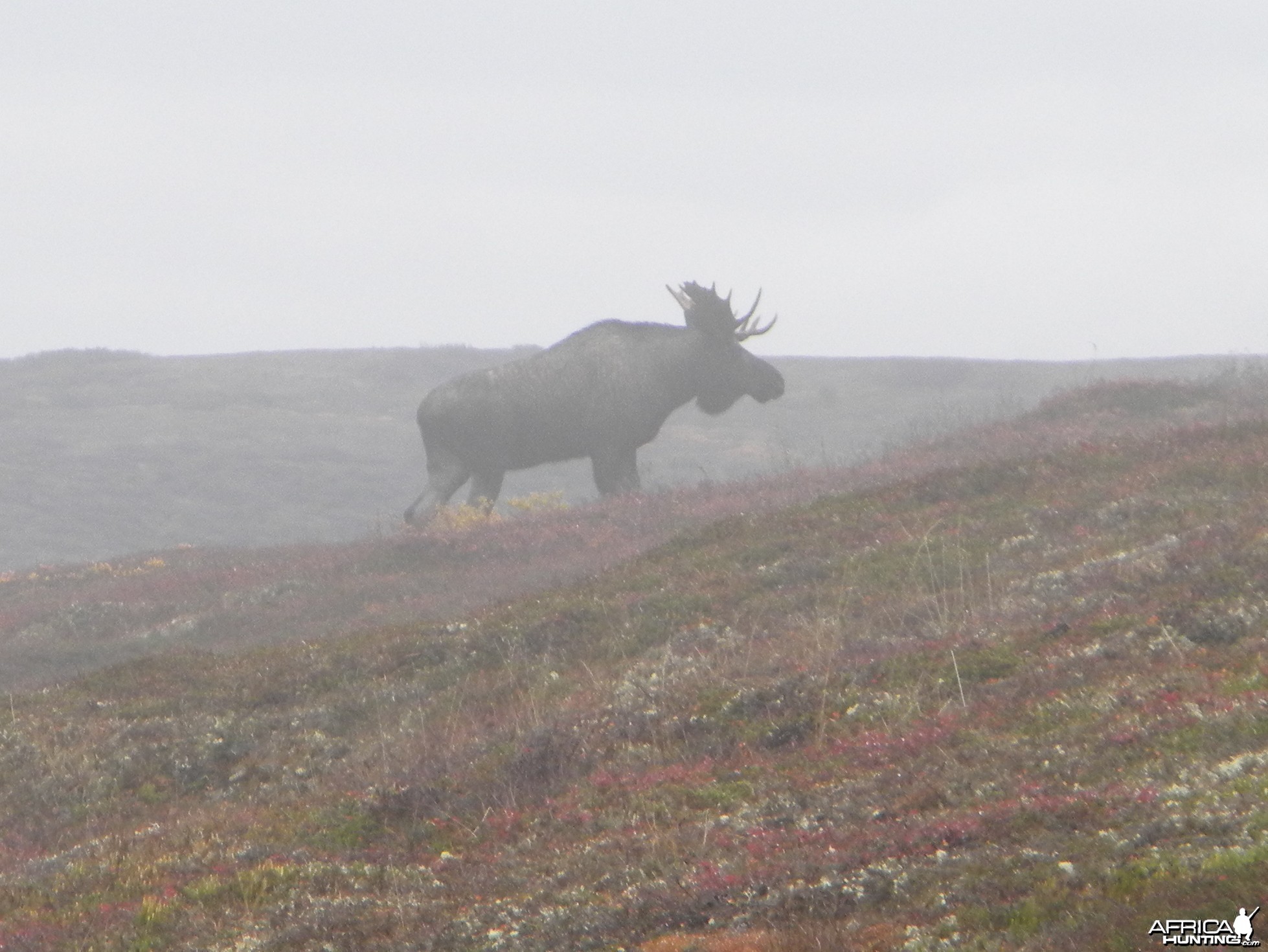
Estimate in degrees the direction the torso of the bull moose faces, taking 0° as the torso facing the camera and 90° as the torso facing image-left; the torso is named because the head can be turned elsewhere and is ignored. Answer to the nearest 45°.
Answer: approximately 270°
